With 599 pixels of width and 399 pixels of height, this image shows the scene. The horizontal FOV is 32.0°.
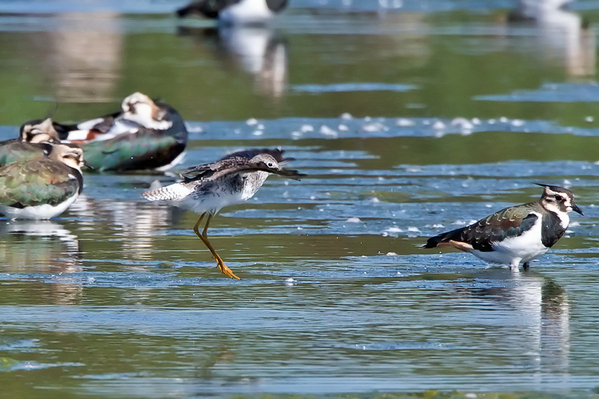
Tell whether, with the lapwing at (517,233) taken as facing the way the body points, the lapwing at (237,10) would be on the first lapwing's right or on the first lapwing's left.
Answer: on the first lapwing's left

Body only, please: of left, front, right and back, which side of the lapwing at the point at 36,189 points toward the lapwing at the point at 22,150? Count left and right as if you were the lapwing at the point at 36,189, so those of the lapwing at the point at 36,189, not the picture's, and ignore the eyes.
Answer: left

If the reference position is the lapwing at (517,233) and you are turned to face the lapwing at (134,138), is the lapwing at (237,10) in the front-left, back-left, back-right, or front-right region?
front-right

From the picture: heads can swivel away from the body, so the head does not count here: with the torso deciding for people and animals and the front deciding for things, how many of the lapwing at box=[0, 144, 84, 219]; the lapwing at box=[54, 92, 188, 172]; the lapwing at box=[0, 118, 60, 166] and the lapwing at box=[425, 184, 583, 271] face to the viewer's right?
4

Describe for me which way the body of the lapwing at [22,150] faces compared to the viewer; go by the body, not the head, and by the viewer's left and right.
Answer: facing to the right of the viewer

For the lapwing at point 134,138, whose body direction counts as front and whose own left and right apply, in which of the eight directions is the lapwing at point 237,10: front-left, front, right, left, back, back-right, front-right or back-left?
left

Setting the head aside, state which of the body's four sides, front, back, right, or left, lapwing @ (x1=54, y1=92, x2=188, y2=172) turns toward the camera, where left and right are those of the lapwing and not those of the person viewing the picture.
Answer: right

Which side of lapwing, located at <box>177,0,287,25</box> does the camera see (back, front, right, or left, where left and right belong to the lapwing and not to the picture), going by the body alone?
right

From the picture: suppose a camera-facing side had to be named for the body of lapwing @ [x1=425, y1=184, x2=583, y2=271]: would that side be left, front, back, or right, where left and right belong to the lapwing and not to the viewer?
right

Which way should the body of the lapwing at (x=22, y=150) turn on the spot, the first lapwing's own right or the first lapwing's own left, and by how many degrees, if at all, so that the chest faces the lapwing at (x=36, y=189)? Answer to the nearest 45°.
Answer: approximately 90° to the first lapwing's own right

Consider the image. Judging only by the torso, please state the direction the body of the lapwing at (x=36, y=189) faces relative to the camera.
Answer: to the viewer's right

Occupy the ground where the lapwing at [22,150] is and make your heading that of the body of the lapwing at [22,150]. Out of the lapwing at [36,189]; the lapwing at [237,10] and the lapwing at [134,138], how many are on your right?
1
